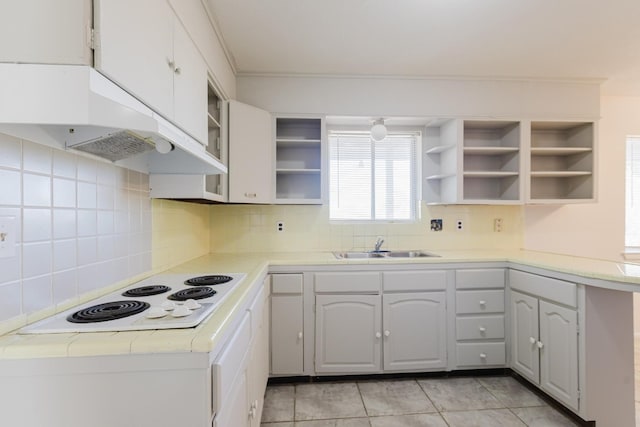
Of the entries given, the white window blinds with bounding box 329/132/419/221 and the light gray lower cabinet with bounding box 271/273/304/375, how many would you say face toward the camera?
2

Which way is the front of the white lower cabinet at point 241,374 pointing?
to the viewer's right

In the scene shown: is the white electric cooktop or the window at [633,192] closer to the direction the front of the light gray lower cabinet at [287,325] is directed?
the white electric cooktop

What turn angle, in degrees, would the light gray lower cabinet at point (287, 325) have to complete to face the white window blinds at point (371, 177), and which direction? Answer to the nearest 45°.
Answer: approximately 135° to its left

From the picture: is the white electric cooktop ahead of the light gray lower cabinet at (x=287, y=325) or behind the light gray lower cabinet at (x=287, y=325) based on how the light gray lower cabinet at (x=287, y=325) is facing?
ahead

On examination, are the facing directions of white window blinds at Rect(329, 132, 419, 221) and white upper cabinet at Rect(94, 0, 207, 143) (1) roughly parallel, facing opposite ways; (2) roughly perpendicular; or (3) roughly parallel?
roughly perpendicular
